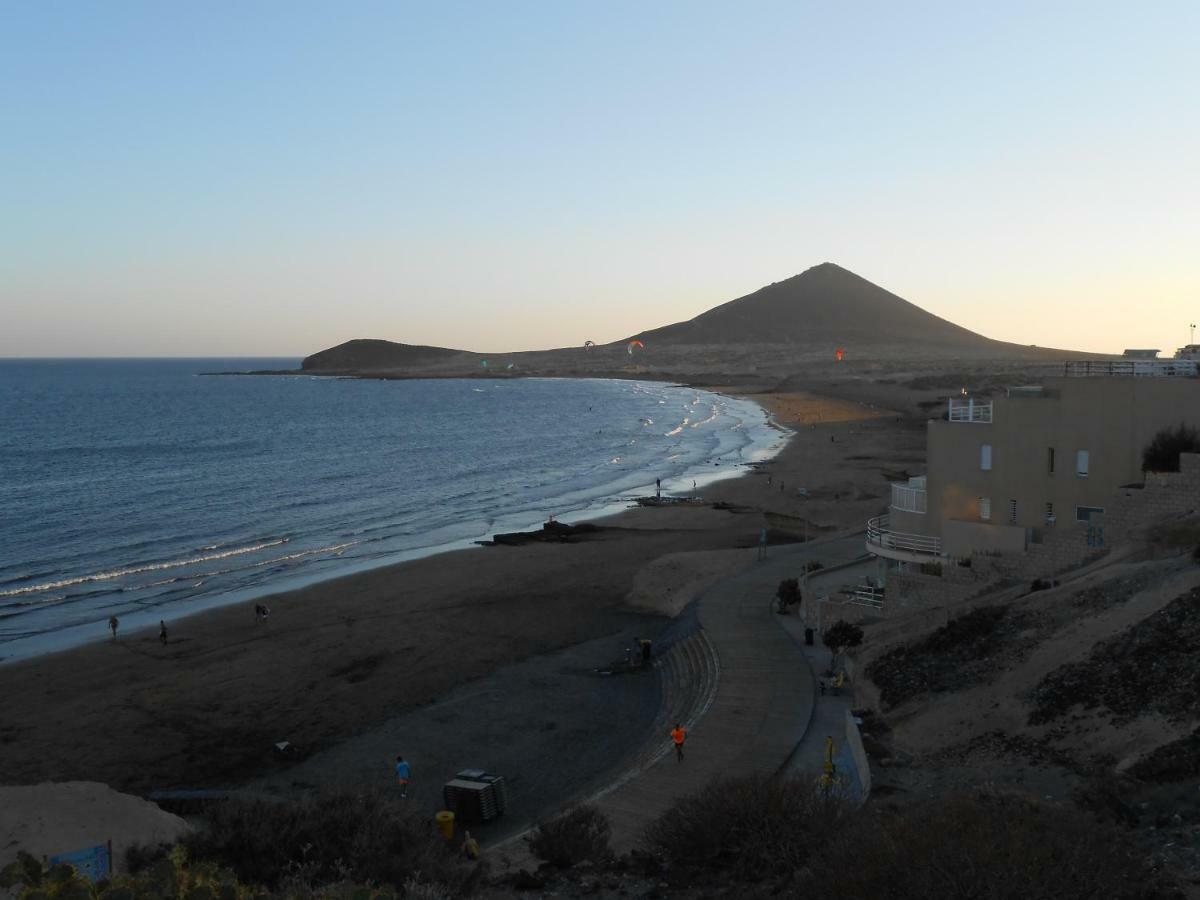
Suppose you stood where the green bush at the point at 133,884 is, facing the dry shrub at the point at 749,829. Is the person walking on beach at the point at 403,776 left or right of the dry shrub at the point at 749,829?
left

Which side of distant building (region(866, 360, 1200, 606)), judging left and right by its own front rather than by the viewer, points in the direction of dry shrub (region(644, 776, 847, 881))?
left

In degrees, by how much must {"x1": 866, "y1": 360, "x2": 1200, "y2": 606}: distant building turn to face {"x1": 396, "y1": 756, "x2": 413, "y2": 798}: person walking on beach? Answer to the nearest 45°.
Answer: approximately 45° to its left

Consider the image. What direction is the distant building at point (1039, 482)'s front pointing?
to the viewer's left

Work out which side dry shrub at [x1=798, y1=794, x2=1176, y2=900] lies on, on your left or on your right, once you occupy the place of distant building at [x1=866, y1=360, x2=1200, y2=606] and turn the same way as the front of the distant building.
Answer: on your left

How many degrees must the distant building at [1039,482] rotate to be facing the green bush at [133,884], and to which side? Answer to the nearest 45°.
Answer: approximately 90° to its left

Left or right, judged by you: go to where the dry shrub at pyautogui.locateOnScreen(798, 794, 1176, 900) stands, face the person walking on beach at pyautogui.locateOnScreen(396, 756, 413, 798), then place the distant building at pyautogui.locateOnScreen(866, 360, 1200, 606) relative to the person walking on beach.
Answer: right

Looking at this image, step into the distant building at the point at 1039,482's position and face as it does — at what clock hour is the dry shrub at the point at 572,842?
The dry shrub is roughly at 10 o'clock from the distant building.

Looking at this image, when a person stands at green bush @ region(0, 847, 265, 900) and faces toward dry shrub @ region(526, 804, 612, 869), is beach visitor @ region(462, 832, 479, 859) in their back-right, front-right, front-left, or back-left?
front-left

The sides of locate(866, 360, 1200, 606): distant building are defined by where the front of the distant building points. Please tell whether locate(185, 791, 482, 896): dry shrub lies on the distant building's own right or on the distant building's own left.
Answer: on the distant building's own left
